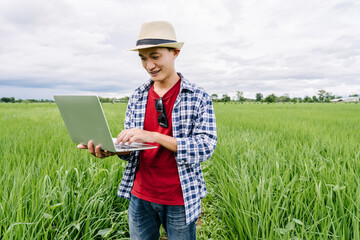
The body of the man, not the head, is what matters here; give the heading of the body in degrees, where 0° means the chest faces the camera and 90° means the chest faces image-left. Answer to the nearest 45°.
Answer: approximately 45°
